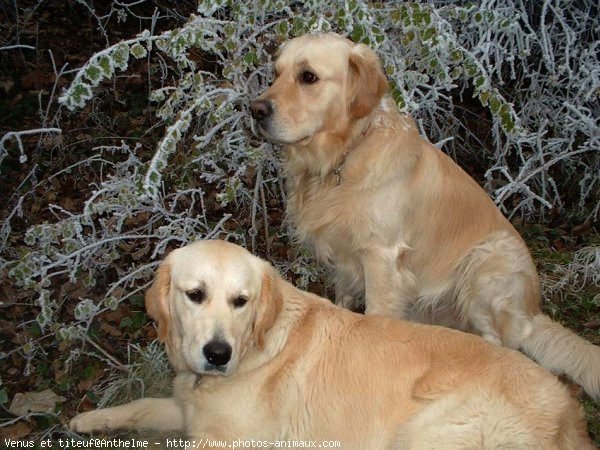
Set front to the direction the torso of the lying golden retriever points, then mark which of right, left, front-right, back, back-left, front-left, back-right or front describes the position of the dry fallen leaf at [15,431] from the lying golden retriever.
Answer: front

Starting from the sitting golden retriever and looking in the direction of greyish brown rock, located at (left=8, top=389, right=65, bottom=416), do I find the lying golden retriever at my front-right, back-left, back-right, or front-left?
front-left

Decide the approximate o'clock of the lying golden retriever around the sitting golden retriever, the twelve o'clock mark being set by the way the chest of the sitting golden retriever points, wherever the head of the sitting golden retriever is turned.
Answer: The lying golden retriever is roughly at 9 o'clock from the sitting golden retriever.

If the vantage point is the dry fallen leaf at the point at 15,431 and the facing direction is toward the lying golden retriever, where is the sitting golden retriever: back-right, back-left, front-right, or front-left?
front-left

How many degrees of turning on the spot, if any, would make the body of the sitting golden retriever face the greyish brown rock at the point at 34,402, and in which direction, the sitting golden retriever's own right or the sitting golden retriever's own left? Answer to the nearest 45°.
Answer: approximately 45° to the sitting golden retriever's own left

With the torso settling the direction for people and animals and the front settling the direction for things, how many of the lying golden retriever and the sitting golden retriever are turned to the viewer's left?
2

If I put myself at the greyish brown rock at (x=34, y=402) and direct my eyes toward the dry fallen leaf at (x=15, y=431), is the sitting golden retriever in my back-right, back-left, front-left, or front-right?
back-left

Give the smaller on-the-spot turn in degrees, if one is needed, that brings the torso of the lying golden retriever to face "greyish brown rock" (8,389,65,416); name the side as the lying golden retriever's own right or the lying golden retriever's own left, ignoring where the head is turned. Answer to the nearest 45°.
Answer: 0° — it already faces it

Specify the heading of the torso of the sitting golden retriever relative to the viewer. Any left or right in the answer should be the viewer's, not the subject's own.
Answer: facing to the left of the viewer

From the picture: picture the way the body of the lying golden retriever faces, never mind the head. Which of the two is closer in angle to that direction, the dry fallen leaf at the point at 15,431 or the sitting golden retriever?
the dry fallen leaf

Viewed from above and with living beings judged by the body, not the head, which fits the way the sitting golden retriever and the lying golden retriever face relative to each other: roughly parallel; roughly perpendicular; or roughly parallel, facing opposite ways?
roughly parallel

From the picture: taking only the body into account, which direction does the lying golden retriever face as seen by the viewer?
to the viewer's left

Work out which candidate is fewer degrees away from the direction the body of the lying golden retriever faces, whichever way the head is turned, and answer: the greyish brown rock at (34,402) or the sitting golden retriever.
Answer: the greyish brown rock

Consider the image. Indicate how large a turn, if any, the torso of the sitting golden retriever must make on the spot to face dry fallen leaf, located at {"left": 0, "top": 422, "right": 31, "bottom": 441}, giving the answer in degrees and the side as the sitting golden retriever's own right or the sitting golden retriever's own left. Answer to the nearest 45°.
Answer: approximately 45° to the sitting golden retriever's own left
